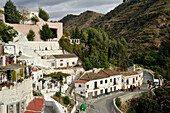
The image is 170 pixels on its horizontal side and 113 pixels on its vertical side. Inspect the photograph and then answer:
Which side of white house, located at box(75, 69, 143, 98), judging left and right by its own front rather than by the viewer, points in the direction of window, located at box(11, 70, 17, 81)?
right

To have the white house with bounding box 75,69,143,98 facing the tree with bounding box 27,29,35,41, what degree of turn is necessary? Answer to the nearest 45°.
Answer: approximately 135° to its right

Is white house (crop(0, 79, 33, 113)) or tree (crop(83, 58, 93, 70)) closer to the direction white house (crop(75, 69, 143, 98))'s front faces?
the white house

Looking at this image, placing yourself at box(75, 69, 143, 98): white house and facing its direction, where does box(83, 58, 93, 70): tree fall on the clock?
The tree is roughly at 6 o'clock from the white house.

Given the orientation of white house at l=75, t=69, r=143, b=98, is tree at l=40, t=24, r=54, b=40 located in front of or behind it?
behind

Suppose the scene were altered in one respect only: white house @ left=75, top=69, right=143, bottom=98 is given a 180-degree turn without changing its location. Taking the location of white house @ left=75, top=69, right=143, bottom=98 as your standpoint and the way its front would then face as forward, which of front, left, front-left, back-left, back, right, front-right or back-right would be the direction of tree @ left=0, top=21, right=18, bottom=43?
front-left

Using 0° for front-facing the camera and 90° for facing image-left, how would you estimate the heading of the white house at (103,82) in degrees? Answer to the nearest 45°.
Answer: approximately 315°

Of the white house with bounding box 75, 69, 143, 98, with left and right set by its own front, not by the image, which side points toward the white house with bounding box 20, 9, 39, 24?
back

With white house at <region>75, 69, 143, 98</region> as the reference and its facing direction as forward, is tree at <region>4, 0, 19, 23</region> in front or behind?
behind
